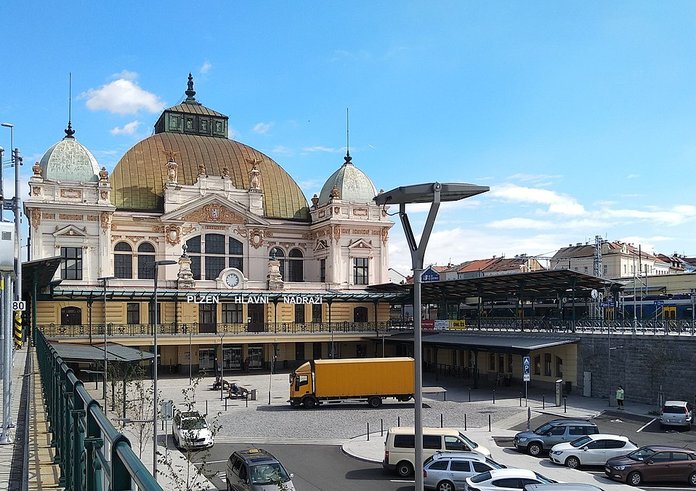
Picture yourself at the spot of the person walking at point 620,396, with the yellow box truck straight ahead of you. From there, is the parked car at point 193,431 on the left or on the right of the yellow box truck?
left

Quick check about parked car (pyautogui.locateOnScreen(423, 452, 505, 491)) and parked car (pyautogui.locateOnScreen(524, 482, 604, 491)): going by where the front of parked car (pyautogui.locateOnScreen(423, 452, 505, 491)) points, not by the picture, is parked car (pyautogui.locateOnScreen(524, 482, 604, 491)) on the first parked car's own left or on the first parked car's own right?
on the first parked car's own right

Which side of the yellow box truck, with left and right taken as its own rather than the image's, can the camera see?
left

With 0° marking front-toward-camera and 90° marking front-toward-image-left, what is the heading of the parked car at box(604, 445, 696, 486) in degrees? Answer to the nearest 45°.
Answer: approximately 45°

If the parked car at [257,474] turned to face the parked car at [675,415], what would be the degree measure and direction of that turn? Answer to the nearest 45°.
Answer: approximately 90° to its left

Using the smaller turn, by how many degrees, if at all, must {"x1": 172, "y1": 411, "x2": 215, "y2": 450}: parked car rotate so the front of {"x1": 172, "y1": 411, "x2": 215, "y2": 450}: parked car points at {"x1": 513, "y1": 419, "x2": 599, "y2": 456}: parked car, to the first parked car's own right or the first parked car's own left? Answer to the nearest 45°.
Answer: approximately 45° to the first parked car's own left

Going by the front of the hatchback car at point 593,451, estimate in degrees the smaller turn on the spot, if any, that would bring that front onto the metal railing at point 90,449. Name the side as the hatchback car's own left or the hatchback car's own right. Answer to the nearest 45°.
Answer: approximately 45° to the hatchback car's own left

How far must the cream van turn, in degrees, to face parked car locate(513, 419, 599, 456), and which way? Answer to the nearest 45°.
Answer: approximately 45° to its left

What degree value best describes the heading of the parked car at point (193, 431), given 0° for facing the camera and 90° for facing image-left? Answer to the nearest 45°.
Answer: approximately 315°

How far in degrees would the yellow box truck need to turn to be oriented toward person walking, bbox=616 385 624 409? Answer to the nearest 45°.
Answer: approximately 180°
